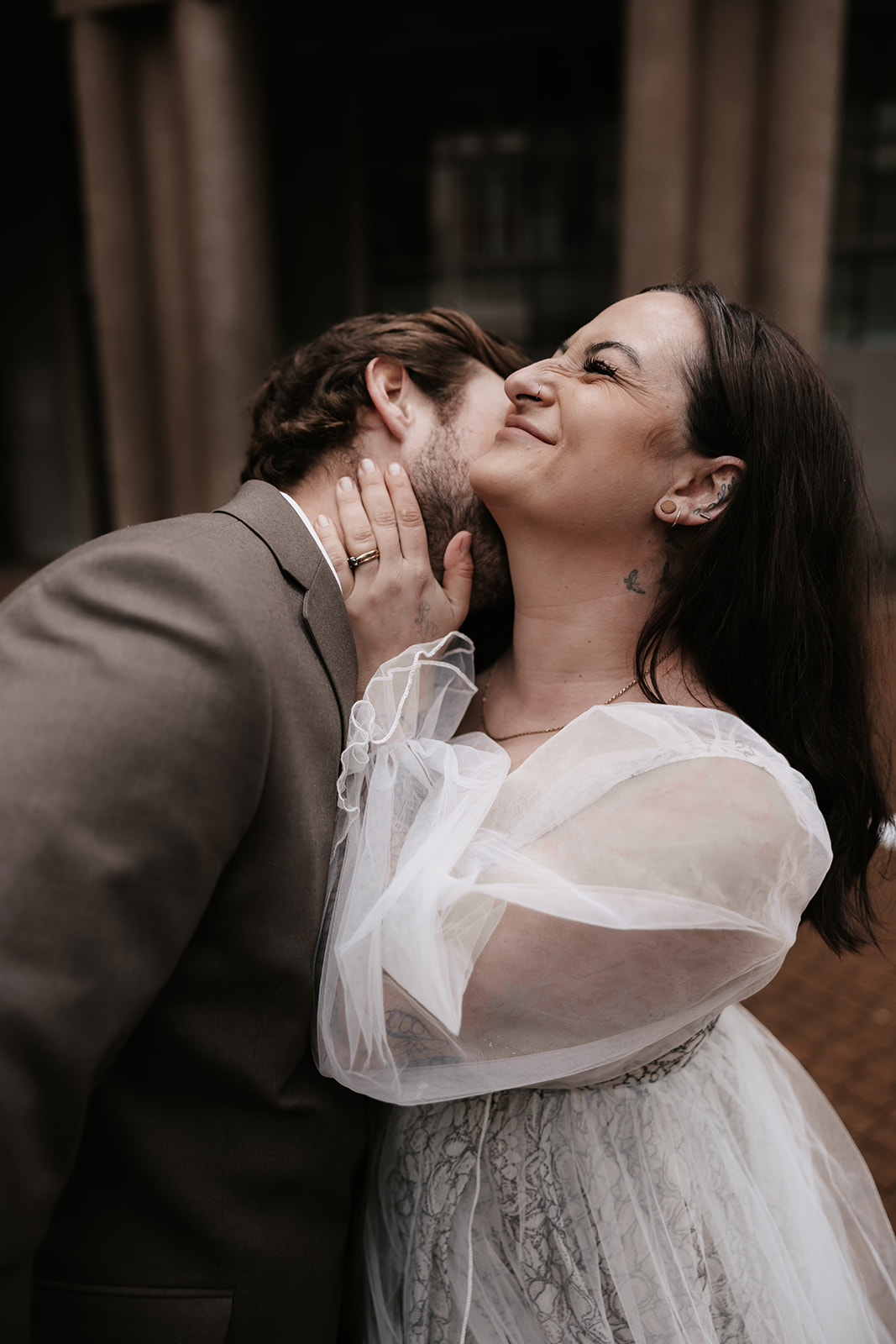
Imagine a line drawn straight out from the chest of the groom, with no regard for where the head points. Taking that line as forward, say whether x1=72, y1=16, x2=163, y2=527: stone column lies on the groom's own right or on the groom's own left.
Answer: on the groom's own left

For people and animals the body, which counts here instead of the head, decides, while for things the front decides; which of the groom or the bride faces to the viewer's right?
the groom

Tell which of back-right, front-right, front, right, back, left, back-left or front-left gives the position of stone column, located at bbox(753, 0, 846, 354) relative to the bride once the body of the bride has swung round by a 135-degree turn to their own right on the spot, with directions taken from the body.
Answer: front

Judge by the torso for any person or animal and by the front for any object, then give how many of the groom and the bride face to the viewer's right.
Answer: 1

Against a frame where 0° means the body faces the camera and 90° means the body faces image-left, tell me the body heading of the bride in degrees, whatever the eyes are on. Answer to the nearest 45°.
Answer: approximately 45°

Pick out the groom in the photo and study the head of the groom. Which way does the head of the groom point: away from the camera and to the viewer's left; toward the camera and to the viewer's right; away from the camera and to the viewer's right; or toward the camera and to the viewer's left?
away from the camera and to the viewer's right

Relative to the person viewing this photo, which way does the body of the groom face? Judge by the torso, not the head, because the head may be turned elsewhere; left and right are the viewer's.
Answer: facing to the right of the viewer

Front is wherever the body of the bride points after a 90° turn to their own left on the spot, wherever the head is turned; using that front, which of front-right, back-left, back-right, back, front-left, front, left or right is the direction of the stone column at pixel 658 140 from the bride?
back-left

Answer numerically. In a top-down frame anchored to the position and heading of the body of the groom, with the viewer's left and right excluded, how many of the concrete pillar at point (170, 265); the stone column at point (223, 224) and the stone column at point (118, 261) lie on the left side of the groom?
3
